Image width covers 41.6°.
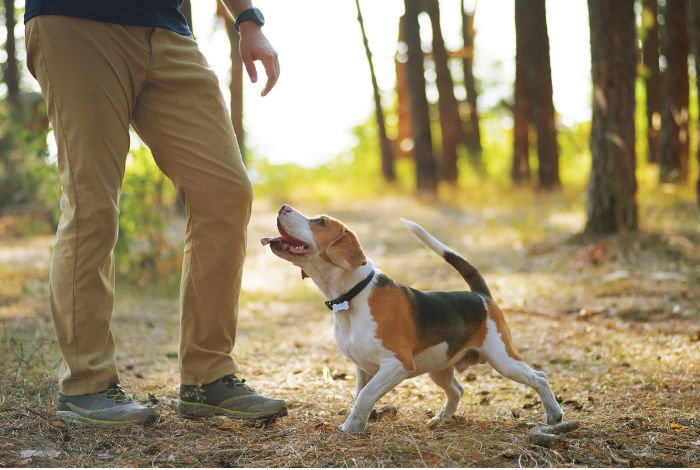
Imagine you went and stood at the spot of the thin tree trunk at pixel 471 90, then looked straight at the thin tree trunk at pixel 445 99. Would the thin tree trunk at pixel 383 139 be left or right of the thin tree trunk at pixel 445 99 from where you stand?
right

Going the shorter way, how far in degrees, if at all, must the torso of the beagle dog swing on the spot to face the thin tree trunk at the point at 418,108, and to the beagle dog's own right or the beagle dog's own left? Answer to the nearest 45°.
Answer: approximately 90° to the beagle dog's own right

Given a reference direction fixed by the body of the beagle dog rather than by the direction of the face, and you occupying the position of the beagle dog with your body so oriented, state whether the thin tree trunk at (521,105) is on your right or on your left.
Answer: on your right

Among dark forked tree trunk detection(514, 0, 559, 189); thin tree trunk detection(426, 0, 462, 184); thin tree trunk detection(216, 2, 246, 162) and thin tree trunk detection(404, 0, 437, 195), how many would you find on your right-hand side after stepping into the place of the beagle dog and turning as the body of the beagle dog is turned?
4

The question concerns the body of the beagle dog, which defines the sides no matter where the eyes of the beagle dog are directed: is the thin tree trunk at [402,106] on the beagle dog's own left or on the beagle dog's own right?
on the beagle dog's own right

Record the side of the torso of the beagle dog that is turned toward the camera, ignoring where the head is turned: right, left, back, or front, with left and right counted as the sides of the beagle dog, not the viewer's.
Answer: left

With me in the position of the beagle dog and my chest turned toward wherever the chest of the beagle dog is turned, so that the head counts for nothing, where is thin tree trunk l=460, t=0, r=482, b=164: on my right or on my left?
on my right

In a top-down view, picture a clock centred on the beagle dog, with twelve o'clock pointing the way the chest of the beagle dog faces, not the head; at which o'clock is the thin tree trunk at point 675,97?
The thin tree trunk is roughly at 4 o'clock from the beagle dog.

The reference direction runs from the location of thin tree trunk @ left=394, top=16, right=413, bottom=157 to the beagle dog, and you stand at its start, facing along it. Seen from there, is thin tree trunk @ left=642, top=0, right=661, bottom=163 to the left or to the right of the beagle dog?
left

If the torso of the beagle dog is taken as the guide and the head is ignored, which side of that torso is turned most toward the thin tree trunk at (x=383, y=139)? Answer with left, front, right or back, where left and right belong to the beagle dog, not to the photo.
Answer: right

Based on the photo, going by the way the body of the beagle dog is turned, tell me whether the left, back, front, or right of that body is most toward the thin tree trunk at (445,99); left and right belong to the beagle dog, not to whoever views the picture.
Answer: right
